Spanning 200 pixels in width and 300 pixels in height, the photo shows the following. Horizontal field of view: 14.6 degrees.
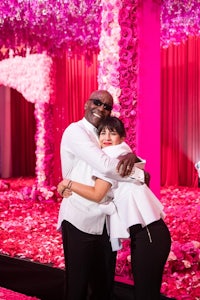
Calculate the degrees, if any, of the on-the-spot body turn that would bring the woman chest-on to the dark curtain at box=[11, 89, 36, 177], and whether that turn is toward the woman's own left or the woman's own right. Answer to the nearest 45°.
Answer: approximately 90° to the woman's own right

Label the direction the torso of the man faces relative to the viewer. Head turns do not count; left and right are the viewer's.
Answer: facing the viewer and to the right of the viewer

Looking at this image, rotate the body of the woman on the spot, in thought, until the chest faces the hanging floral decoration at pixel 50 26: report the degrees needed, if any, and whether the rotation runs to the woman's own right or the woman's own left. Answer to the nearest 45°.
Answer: approximately 90° to the woman's own right
